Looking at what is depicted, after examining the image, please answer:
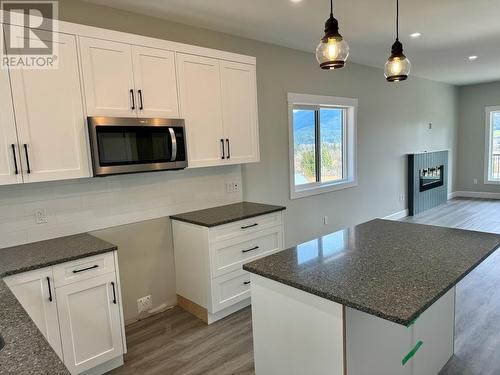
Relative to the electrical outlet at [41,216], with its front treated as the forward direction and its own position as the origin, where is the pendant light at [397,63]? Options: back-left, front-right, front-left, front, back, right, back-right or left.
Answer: front-left

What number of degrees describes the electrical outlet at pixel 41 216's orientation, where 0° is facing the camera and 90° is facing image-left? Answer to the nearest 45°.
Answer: approximately 0°

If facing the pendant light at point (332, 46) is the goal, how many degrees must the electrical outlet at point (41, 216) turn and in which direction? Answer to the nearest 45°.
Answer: approximately 45° to its left

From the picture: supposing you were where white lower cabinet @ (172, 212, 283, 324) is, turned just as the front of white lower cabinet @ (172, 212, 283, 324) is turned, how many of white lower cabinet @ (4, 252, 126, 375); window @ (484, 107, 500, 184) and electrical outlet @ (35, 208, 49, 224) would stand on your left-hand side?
1

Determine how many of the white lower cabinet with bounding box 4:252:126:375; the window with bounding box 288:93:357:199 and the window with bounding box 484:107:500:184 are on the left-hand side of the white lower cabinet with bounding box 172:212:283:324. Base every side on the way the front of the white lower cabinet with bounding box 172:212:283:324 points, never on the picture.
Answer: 2

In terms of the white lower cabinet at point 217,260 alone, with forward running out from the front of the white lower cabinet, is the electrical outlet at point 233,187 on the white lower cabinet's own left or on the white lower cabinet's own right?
on the white lower cabinet's own left

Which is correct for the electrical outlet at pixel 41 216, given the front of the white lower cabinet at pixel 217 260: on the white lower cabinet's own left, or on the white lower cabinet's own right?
on the white lower cabinet's own right

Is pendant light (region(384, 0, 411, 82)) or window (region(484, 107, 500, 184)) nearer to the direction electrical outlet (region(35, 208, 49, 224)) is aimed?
the pendant light

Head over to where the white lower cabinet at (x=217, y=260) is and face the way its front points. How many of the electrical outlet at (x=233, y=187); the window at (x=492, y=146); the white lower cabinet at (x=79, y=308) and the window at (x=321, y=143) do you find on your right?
1

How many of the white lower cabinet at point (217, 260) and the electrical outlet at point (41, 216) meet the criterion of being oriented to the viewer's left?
0

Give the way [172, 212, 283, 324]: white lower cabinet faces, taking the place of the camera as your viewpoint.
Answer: facing the viewer and to the right of the viewer
